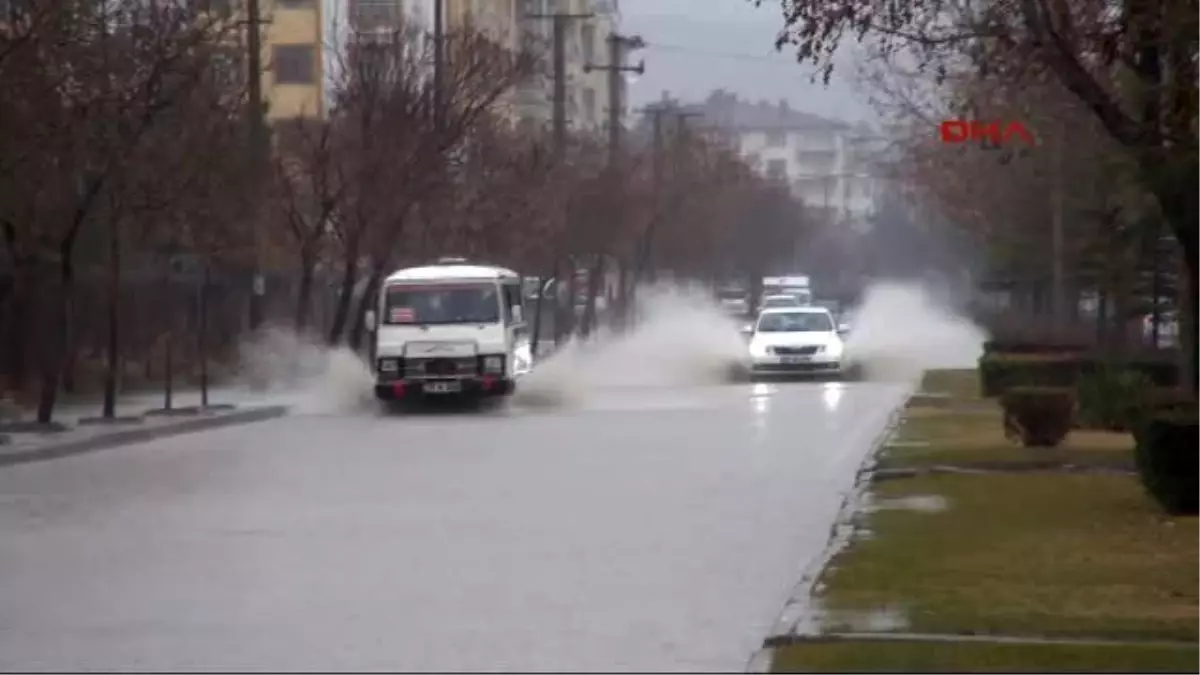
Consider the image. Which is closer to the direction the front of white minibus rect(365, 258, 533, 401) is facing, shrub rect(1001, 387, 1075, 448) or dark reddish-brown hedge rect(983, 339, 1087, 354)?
the shrub

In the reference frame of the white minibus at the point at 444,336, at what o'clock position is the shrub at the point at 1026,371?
The shrub is roughly at 9 o'clock from the white minibus.

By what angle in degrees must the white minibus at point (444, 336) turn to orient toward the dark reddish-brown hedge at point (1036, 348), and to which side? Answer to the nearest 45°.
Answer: approximately 90° to its left

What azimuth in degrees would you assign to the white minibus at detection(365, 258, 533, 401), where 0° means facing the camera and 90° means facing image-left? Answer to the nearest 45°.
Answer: approximately 0°

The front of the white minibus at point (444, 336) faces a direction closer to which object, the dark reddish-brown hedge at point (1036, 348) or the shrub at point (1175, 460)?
the shrub

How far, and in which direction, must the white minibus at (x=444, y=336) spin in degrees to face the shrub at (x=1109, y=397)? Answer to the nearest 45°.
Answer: approximately 45° to its left

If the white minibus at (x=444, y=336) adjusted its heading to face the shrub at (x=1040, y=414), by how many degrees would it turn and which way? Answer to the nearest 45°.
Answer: approximately 45° to its left
